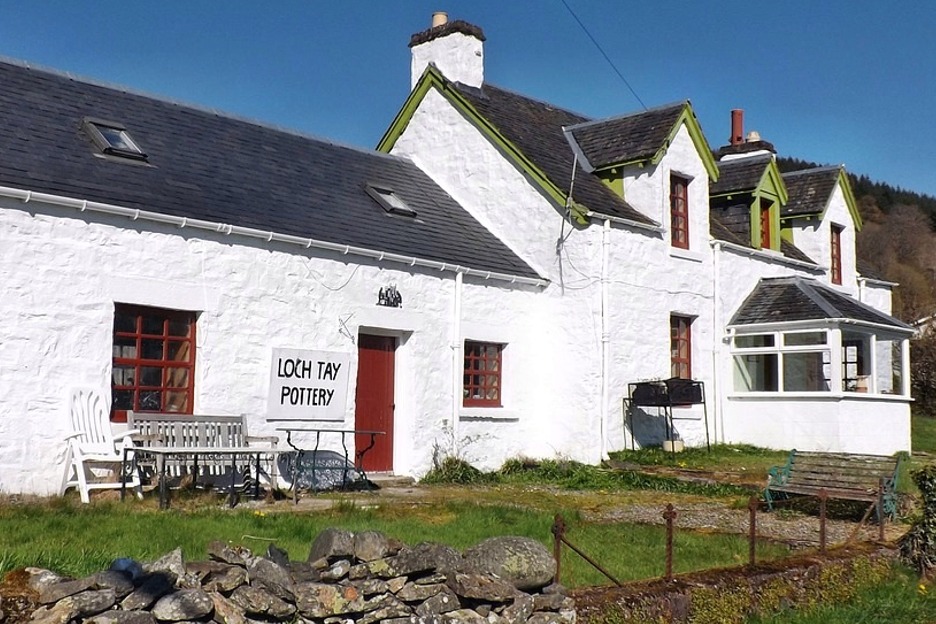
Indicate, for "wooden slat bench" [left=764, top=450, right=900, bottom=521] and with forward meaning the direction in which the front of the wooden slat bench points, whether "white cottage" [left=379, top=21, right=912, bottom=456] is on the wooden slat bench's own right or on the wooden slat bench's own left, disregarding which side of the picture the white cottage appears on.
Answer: on the wooden slat bench's own right

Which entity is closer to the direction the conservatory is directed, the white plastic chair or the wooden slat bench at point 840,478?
the wooden slat bench

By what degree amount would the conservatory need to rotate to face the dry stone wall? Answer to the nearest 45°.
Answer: approximately 45° to its right

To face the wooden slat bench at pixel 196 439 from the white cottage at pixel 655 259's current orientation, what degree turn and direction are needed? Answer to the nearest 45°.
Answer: approximately 90° to its right

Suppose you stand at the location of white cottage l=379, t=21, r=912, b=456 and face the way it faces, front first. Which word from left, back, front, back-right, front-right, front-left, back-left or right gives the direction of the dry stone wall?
front-right

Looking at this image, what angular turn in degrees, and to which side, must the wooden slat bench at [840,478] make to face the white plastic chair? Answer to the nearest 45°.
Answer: approximately 45° to its right

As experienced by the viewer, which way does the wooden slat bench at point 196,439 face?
facing the viewer and to the right of the viewer

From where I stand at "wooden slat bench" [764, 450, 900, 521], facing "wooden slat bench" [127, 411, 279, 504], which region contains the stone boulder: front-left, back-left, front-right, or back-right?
front-left

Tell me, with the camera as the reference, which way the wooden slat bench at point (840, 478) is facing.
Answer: facing the viewer and to the left of the viewer

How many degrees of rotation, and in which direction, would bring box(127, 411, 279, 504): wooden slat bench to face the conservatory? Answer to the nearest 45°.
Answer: approximately 90° to its left

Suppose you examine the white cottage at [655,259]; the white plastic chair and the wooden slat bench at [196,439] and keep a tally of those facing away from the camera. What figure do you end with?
0

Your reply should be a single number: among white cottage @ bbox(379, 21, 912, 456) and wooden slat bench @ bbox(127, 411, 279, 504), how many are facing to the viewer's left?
0

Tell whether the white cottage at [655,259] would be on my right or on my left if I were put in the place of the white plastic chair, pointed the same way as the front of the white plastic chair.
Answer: on my left

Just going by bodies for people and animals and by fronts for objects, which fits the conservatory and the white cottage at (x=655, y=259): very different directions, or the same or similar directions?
same or similar directions

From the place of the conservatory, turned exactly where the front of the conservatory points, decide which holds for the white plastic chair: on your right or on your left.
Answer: on your right

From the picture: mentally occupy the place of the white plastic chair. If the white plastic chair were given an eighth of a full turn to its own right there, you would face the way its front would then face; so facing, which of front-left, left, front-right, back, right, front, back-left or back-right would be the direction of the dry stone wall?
front

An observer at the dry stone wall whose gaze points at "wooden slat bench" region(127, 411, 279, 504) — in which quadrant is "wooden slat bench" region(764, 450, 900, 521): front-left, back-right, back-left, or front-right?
front-right

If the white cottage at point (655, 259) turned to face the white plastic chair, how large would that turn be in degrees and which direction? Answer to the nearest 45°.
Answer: approximately 90° to its right

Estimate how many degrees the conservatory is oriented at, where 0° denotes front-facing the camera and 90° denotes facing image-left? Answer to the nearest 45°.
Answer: approximately 315°

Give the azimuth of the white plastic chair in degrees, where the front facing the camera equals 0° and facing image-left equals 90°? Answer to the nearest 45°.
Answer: approximately 315°
